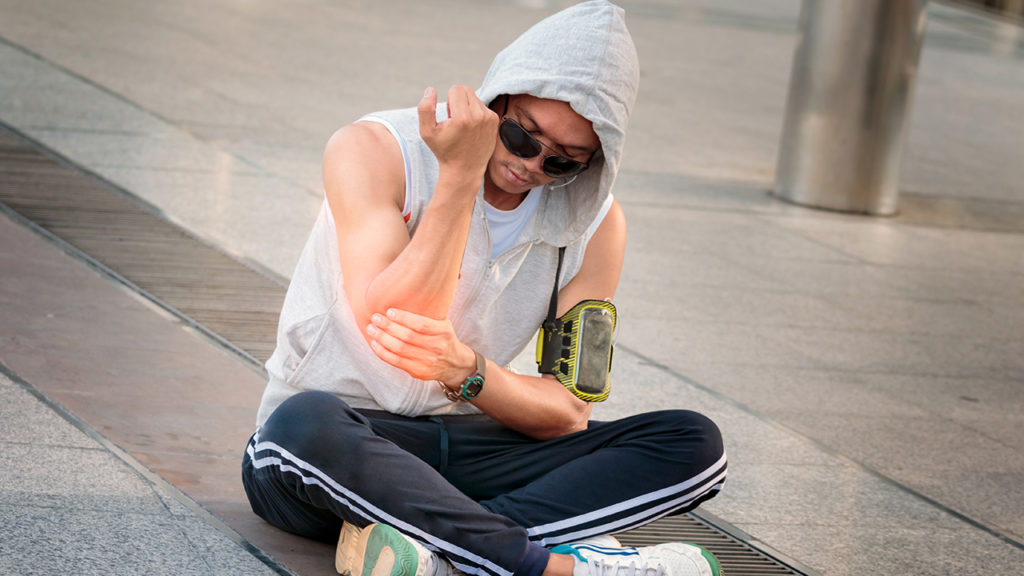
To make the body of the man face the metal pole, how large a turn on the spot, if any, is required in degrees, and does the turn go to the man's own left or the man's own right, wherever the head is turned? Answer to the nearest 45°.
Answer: approximately 135° to the man's own left

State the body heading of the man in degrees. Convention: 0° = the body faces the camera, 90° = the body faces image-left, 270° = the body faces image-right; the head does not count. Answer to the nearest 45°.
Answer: approximately 315°
